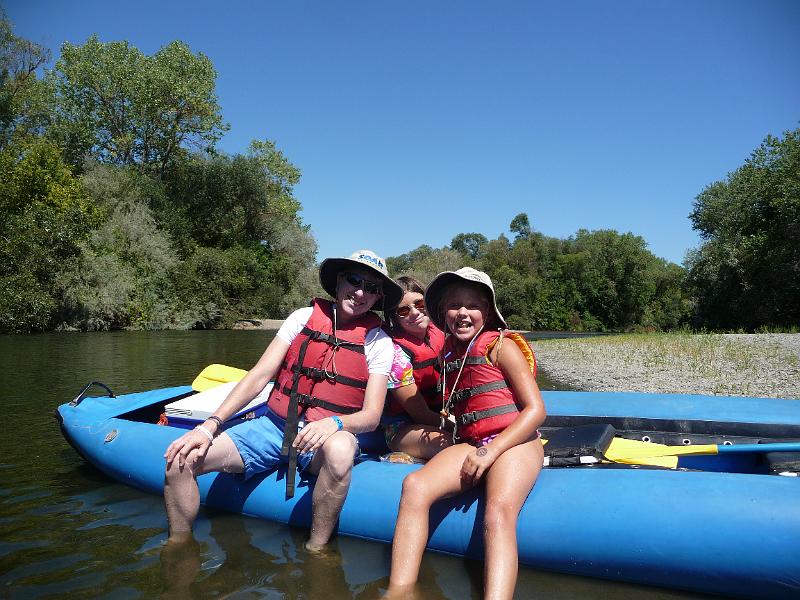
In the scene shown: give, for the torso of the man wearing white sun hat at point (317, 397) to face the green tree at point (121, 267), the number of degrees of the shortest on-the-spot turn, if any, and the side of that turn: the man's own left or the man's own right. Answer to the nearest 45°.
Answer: approximately 180°

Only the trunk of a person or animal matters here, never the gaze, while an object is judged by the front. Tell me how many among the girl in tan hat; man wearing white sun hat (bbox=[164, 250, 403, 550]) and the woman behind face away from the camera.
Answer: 0

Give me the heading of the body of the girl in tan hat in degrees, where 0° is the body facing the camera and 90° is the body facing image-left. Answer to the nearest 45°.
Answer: approximately 45°

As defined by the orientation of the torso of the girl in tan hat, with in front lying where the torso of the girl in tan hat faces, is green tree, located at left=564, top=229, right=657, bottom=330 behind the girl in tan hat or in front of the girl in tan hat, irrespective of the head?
behind

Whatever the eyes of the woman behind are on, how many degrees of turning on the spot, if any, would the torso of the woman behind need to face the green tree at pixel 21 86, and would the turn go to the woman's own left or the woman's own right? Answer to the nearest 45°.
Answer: approximately 180°

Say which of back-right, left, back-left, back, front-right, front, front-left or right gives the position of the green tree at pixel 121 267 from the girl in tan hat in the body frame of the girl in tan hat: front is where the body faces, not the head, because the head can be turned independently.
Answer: right

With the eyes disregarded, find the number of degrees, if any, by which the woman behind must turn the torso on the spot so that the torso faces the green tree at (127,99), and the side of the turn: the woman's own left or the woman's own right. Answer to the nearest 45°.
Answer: approximately 180°

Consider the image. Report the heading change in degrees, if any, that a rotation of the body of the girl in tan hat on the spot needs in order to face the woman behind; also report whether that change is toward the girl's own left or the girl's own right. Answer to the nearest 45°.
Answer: approximately 90° to the girl's own right

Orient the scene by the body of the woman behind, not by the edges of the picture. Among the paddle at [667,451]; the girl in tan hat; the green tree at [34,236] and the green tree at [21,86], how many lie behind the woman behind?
2

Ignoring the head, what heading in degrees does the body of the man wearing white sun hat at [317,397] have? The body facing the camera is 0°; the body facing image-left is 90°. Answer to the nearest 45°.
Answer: approximately 0°

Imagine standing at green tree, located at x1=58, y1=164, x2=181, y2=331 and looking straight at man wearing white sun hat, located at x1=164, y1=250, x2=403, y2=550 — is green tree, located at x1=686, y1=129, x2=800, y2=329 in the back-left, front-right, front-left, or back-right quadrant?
front-left

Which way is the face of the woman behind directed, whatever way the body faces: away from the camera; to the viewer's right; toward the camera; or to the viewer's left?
toward the camera

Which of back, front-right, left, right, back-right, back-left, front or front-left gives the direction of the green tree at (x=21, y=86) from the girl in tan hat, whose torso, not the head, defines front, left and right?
right

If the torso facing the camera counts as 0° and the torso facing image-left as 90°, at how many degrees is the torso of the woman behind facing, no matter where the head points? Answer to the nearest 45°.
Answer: approximately 315°

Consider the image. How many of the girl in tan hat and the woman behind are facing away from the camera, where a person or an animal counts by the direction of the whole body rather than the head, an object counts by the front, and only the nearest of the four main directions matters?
0

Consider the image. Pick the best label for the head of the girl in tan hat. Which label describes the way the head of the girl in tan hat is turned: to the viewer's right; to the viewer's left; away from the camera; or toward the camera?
toward the camera

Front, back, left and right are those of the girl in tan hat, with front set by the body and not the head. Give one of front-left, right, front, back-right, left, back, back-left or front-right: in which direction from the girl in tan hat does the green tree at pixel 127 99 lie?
right

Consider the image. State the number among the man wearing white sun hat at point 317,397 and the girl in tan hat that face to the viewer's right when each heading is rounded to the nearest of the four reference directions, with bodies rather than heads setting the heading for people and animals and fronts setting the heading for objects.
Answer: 0

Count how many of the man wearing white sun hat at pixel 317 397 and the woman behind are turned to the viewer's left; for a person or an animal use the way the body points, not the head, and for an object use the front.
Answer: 0

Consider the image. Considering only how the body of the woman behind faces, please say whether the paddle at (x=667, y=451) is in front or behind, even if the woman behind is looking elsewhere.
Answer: in front
